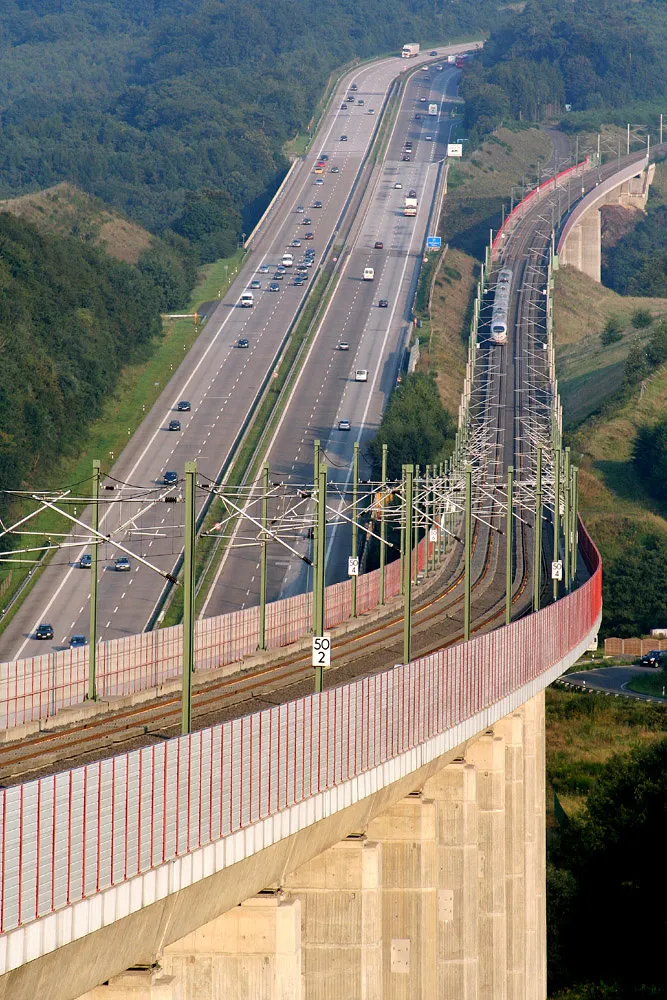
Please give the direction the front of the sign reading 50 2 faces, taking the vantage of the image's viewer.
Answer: facing the viewer
